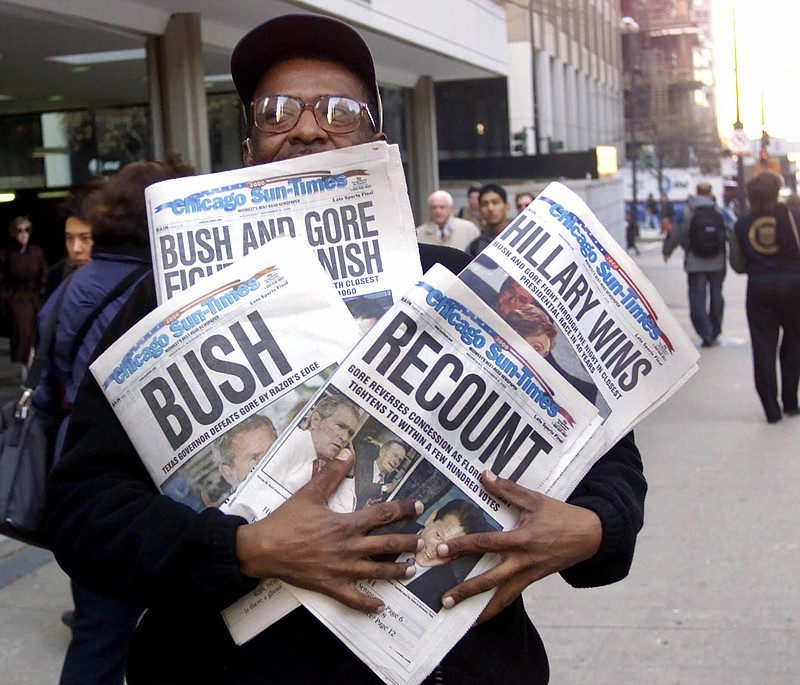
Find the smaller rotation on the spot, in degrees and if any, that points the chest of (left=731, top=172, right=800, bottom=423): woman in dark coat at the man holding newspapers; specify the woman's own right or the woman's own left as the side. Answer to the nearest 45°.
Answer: approximately 180°

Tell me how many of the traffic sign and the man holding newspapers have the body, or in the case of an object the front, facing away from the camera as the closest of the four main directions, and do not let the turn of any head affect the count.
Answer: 0

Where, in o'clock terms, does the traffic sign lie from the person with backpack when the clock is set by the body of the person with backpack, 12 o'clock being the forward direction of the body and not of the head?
The traffic sign is roughly at 12 o'clock from the person with backpack.

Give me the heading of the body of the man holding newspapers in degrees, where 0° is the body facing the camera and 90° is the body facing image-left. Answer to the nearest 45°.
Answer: approximately 0°

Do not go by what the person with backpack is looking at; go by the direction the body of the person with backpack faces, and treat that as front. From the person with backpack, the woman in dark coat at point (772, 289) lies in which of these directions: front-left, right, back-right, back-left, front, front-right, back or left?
back

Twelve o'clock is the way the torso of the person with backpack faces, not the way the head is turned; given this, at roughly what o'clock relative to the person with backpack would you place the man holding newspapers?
The man holding newspapers is roughly at 6 o'clock from the person with backpack.

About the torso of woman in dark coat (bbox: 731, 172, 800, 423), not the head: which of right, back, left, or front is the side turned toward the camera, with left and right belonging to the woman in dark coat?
back

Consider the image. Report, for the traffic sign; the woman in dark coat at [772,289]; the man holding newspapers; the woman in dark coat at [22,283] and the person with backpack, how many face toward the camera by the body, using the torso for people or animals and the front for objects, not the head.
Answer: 3

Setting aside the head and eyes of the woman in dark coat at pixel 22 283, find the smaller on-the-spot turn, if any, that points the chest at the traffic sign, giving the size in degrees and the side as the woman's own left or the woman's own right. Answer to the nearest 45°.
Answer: approximately 135° to the woman's own left

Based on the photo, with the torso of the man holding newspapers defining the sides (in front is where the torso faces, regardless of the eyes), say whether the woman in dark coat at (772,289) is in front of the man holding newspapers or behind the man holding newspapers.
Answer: behind

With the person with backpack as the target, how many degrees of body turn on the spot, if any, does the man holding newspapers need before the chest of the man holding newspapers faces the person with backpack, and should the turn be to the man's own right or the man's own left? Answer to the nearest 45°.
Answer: approximately 180°

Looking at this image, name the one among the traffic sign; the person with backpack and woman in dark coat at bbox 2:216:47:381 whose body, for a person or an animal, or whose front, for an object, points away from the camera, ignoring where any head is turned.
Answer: the person with backpack

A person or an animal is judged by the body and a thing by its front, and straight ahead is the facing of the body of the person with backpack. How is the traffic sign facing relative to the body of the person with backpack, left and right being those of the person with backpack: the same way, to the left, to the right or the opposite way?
the opposite way
